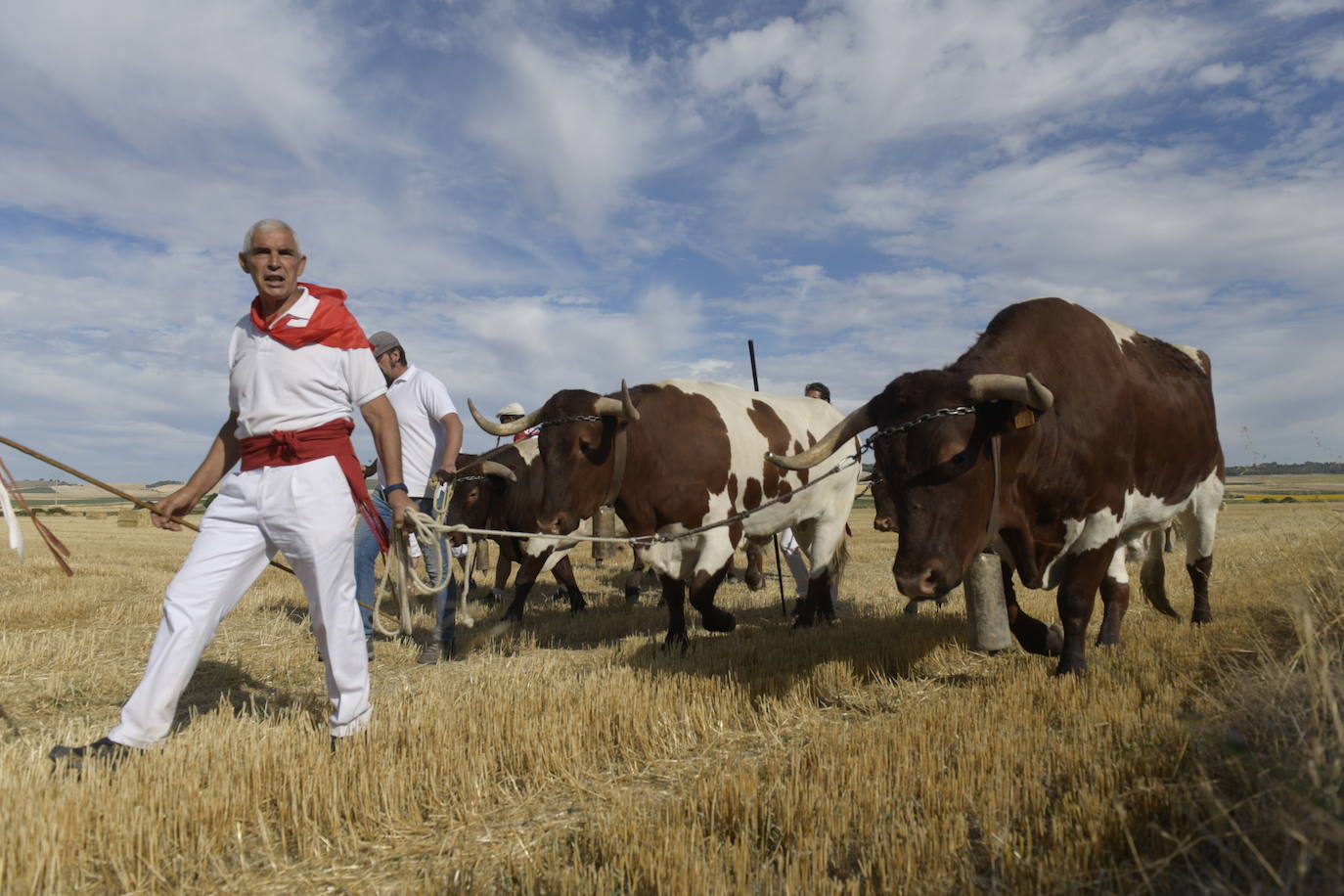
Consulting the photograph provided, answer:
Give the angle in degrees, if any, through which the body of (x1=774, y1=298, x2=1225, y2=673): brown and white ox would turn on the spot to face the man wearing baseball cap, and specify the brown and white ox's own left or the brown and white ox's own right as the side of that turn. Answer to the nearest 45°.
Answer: approximately 45° to the brown and white ox's own right

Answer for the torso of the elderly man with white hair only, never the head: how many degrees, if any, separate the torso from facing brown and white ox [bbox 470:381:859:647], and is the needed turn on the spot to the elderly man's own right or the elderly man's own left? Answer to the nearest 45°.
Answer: approximately 180°

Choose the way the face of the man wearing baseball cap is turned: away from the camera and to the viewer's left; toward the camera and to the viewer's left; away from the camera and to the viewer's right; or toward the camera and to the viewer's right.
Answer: toward the camera and to the viewer's left

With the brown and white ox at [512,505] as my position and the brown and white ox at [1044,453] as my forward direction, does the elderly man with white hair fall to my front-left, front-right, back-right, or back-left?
front-right

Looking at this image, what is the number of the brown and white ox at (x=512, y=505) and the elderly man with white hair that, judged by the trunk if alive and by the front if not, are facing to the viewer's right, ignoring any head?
0

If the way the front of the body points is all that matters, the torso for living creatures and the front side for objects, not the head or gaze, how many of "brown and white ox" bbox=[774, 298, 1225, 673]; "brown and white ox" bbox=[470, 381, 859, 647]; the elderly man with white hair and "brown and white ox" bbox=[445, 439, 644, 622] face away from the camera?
0

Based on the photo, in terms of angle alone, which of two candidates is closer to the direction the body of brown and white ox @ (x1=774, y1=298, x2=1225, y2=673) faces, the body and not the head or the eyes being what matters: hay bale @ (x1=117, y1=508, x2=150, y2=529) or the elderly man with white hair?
the elderly man with white hair

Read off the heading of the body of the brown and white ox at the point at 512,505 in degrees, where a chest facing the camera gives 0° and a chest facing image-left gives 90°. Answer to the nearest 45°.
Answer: approximately 45°

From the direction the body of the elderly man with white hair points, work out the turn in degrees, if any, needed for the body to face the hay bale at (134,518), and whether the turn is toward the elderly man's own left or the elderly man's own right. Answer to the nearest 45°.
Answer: approximately 135° to the elderly man's own right

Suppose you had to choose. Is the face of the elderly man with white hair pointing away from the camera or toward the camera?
toward the camera

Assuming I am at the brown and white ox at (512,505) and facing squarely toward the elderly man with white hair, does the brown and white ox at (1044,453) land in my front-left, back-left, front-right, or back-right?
front-left

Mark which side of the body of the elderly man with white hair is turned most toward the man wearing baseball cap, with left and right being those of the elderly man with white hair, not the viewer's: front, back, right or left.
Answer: back

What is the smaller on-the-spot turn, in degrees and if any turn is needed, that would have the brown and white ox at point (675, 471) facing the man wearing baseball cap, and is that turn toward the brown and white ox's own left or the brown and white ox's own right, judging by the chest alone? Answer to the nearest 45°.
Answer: approximately 45° to the brown and white ox's own right

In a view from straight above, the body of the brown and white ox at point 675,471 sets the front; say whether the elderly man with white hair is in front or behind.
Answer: in front

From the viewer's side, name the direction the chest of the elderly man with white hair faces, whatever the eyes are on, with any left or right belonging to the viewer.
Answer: facing the viewer and to the left of the viewer

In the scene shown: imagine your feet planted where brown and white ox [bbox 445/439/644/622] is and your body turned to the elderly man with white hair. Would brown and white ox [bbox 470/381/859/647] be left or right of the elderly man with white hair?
left

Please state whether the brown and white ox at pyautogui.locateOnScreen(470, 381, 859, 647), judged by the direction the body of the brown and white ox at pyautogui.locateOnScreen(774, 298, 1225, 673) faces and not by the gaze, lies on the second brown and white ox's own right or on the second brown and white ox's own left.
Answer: on the second brown and white ox's own right
